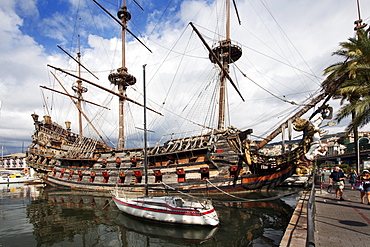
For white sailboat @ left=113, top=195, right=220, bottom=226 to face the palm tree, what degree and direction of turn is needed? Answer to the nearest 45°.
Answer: approximately 135° to its right

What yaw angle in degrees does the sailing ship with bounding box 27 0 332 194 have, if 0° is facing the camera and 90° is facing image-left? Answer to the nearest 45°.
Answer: approximately 315°

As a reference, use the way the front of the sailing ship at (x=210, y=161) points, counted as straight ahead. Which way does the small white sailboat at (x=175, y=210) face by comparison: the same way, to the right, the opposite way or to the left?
the opposite way

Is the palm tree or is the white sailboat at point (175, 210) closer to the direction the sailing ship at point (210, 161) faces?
the palm tree

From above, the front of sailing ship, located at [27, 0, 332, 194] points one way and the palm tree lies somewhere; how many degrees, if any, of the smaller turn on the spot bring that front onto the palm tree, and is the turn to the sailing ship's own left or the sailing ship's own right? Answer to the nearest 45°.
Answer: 0° — it already faces it
